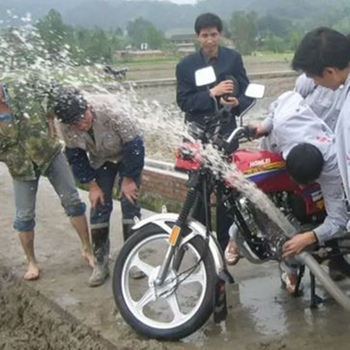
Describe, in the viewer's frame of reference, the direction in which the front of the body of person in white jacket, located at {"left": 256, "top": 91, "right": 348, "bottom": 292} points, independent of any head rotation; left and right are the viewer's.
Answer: facing the viewer and to the left of the viewer

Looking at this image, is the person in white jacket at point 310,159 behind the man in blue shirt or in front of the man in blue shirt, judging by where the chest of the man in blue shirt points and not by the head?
in front

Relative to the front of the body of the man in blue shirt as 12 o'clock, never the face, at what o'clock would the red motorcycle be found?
The red motorcycle is roughly at 12 o'clock from the man in blue shirt.

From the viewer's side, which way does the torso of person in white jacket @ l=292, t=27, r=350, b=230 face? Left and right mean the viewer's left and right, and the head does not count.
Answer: facing to the left of the viewer

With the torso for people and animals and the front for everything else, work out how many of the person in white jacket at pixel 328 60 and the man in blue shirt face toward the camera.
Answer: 1

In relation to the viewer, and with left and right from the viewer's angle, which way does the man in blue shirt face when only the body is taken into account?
facing the viewer

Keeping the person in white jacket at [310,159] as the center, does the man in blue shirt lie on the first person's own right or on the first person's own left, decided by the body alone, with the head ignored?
on the first person's own right

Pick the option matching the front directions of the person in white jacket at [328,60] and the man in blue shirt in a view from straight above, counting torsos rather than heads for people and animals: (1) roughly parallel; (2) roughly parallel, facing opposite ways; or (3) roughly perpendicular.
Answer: roughly perpendicular

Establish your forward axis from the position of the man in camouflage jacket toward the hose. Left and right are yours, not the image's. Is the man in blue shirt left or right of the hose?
left

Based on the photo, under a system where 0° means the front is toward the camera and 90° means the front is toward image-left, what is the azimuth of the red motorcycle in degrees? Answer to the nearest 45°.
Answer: approximately 45°
